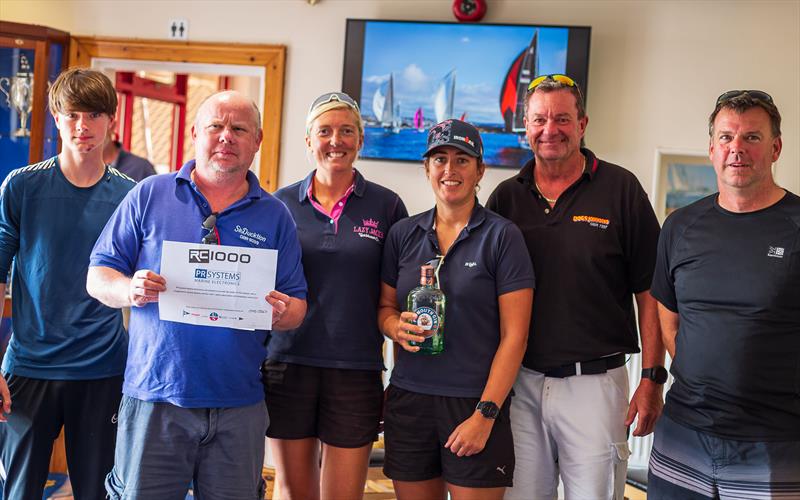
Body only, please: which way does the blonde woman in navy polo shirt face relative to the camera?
toward the camera

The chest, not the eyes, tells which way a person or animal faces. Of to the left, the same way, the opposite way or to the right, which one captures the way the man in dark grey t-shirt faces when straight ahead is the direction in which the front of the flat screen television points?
the same way

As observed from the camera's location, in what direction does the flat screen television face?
facing the viewer

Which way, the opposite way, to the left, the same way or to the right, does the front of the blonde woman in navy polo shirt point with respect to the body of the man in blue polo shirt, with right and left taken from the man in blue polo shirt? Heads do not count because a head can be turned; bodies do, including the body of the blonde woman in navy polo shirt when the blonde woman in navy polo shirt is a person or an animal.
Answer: the same way

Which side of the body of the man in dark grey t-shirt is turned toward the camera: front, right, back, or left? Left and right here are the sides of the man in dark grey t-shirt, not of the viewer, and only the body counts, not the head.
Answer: front

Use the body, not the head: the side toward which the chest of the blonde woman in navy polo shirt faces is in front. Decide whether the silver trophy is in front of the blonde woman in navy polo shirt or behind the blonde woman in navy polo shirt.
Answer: behind

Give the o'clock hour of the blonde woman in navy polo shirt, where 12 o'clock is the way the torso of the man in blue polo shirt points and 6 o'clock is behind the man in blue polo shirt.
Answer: The blonde woman in navy polo shirt is roughly at 8 o'clock from the man in blue polo shirt.

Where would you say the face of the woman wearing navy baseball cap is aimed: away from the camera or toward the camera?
toward the camera

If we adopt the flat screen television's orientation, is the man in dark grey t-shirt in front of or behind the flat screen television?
in front

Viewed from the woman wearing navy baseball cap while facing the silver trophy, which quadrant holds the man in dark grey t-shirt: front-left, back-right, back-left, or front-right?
back-right

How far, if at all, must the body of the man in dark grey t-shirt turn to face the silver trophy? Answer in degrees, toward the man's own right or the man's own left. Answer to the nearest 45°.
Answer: approximately 90° to the man's own right

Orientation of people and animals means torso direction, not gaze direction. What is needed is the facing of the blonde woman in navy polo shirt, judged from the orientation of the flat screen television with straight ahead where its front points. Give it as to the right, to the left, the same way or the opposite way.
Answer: the same way

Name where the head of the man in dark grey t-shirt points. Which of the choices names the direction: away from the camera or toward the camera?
toward the camera

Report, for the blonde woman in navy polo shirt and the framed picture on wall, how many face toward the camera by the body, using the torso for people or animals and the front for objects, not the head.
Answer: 2

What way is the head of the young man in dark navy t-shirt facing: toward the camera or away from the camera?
toward the camera

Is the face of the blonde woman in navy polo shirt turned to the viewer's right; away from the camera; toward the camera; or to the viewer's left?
toward the camera

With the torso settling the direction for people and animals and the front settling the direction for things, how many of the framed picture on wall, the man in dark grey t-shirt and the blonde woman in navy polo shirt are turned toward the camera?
3

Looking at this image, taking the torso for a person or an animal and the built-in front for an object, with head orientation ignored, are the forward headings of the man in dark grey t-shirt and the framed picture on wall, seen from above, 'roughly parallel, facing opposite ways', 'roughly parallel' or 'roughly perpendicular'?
roughly parallel
